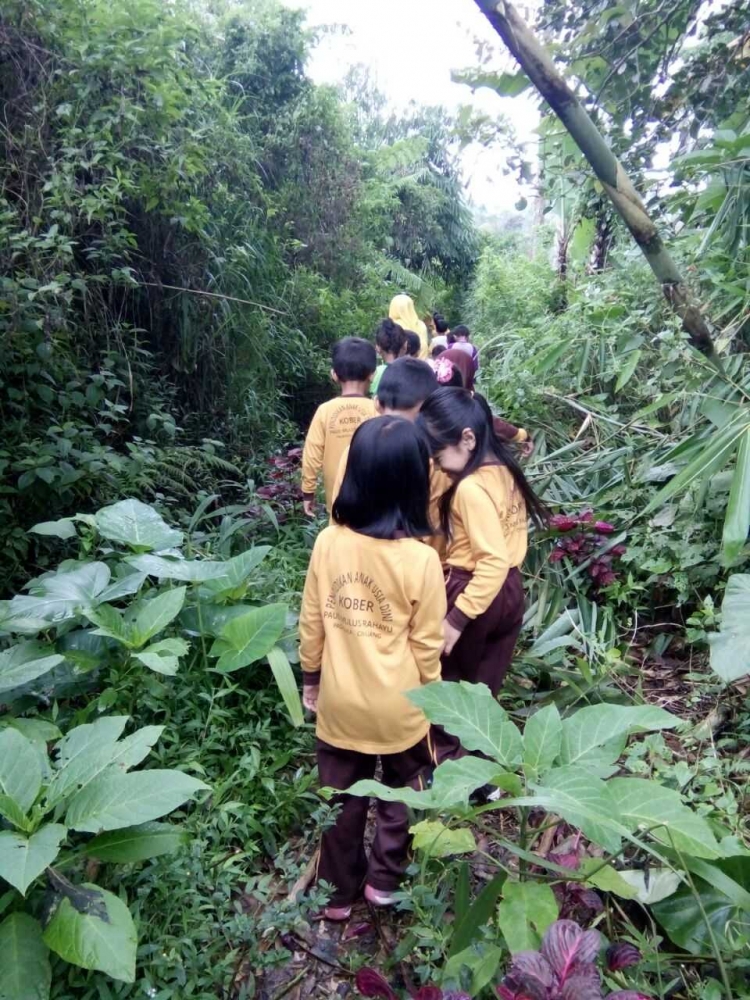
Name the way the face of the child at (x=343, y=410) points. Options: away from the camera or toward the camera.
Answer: away from the camera

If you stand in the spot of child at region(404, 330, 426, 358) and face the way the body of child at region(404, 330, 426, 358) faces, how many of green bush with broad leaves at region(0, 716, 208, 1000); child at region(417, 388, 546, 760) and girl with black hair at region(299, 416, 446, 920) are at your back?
3

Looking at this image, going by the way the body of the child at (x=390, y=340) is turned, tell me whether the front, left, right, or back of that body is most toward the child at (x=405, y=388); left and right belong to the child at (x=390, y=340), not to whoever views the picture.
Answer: back

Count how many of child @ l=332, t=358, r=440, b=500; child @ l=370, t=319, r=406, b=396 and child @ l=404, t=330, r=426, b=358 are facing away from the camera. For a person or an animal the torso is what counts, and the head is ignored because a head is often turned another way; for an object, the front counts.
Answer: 3

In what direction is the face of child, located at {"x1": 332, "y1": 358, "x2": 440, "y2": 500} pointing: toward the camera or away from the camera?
away from the camera

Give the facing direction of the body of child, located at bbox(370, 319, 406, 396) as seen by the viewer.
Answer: away from the camera

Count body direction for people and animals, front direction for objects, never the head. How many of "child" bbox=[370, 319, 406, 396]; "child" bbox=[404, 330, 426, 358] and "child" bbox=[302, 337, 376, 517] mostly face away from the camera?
3

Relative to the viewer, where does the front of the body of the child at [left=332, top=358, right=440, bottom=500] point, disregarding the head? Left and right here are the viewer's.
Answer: facing away from the viewer

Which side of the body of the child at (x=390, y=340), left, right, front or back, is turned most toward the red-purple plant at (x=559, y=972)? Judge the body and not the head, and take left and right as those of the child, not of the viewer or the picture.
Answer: back

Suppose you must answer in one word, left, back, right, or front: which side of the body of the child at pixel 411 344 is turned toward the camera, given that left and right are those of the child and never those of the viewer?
back

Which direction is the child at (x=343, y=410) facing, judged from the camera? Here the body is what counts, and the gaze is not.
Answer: away from the camera
